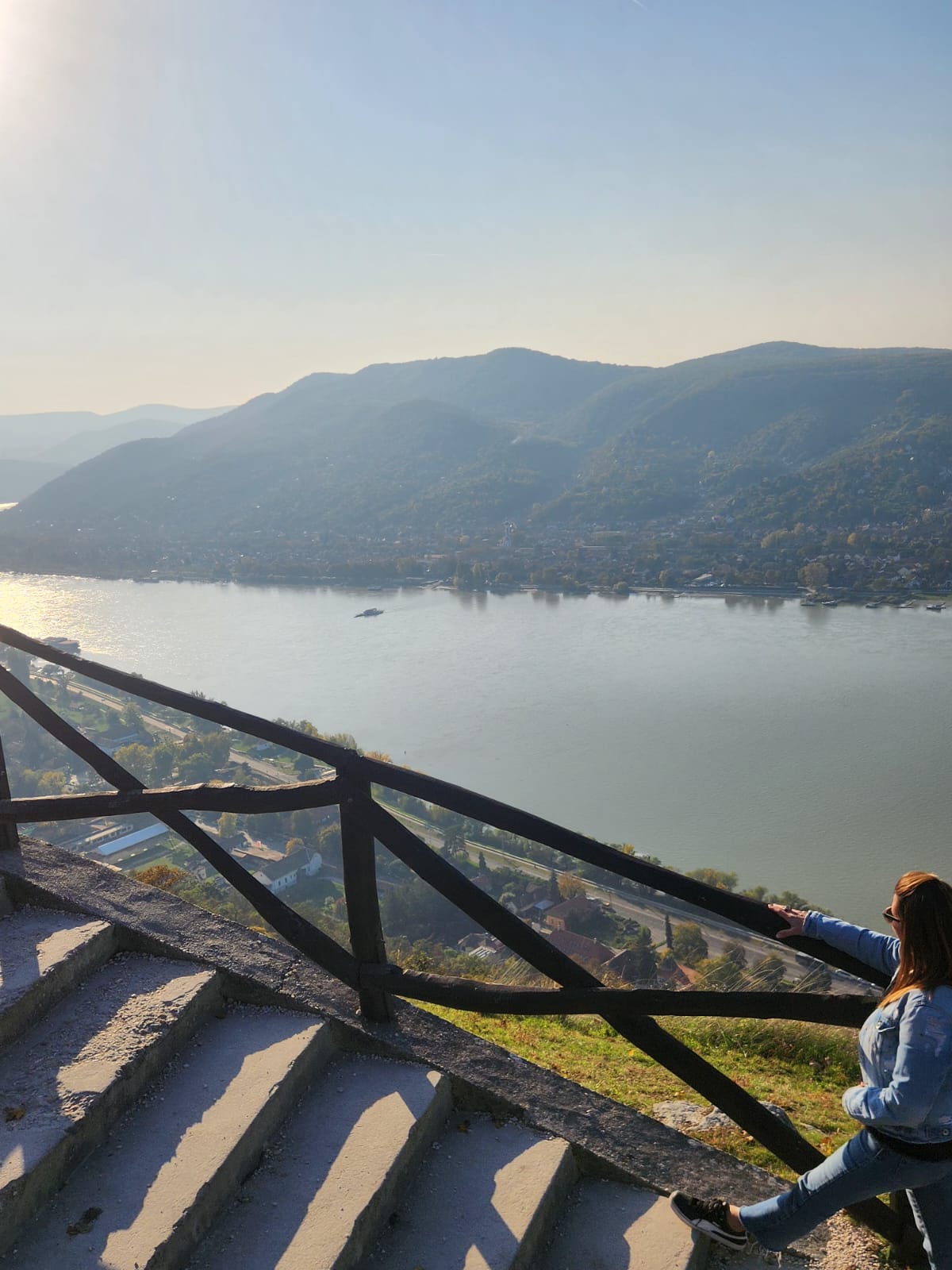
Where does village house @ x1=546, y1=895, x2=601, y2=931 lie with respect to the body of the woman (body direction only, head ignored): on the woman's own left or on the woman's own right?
on the woman's own right

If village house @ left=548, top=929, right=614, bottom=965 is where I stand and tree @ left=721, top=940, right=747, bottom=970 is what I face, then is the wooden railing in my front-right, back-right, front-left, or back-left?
back-right

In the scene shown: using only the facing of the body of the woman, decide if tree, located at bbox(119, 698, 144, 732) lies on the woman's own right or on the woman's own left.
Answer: on the woman's own right

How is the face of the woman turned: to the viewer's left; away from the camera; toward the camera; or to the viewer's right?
to the viewer's left

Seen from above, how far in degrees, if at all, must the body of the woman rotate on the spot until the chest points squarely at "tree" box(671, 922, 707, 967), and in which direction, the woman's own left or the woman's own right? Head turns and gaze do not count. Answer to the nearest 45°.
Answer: approximately 90° to the woman's own right

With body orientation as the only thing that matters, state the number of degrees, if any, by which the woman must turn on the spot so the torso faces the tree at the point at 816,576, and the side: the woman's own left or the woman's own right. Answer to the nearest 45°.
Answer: approximately 90° to the woman's own right

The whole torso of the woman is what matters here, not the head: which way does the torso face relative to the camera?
to the viewer's left
